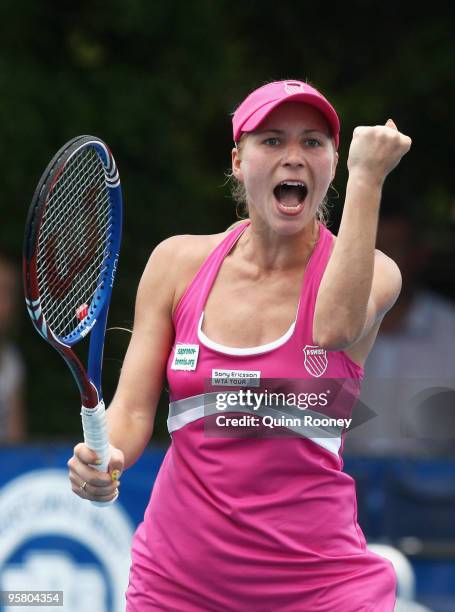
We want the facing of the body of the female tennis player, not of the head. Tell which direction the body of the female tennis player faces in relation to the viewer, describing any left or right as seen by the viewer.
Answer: facing the viewer
